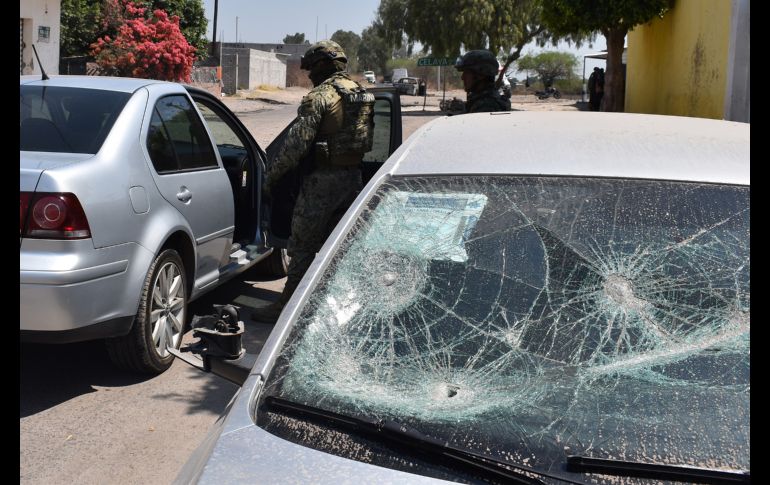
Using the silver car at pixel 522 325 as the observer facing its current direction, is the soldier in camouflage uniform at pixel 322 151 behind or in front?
behind

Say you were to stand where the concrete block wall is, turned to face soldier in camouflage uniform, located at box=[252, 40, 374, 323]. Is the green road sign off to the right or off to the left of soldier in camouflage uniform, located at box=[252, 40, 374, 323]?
left

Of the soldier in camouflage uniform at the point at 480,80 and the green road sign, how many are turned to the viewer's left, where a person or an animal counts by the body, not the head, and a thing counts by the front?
1

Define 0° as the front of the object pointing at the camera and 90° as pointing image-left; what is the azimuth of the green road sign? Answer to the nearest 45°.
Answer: approximately 0°

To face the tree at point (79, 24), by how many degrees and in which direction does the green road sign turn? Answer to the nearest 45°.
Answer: approximately 45° to its right

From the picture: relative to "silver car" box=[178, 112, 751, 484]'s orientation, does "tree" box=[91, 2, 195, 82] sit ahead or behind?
behind

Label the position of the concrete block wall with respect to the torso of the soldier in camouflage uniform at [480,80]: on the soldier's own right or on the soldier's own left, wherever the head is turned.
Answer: on the soldier's own right

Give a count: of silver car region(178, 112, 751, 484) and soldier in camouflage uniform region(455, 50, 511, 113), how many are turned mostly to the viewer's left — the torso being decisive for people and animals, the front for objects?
1

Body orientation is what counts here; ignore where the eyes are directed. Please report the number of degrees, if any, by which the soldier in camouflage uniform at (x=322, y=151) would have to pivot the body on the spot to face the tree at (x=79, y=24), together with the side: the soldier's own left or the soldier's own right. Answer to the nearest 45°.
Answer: approximately 45° to the soldier's own right
